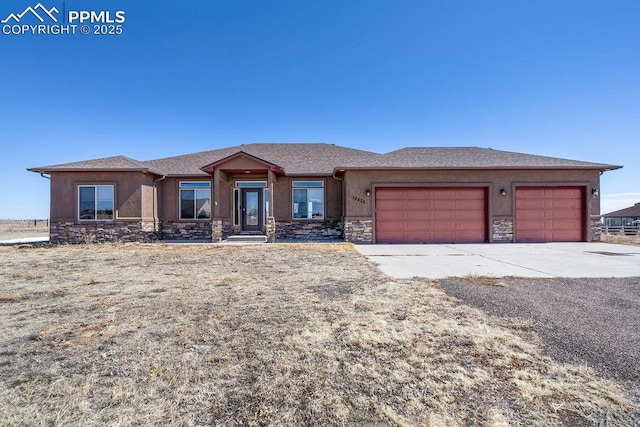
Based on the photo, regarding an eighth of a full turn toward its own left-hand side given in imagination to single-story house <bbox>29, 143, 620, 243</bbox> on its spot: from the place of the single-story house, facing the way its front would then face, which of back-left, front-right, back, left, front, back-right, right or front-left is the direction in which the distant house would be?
left

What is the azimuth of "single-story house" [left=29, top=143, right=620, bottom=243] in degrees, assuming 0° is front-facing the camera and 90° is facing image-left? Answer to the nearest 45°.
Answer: approximately 0°
